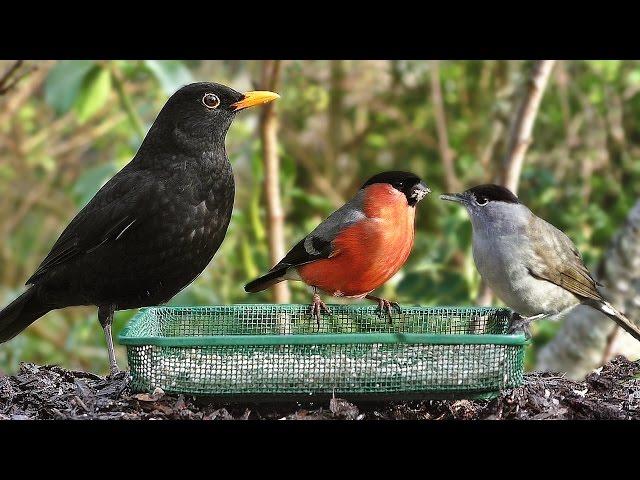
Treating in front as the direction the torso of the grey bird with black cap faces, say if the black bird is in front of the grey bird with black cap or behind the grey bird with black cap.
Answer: in front

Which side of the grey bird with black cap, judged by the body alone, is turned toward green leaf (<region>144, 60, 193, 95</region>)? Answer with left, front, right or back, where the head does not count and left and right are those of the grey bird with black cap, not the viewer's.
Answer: front

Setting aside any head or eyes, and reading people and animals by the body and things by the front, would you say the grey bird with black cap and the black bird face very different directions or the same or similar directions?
very different directions

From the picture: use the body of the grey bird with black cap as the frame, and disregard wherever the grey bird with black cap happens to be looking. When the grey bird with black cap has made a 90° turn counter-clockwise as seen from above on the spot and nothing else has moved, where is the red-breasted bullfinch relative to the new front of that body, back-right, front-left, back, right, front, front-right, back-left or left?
front-right

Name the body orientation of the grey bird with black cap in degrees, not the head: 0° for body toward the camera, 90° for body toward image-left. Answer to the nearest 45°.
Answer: approximately 90°

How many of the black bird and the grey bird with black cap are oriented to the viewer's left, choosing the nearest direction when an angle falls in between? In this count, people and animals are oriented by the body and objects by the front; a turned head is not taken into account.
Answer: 1

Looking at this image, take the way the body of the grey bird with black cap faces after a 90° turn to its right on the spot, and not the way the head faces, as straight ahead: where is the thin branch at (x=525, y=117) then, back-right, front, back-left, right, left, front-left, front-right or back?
front

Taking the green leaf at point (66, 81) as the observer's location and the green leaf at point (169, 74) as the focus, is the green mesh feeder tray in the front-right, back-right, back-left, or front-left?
front-right

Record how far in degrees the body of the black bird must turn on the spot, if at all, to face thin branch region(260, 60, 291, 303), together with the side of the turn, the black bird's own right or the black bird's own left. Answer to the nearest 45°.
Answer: approximately 90° to the black bird's own left

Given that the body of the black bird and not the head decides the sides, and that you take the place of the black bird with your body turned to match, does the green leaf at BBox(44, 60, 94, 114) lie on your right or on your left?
on your left

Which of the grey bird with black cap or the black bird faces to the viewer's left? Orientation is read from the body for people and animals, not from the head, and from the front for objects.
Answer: the grey bird with black cap

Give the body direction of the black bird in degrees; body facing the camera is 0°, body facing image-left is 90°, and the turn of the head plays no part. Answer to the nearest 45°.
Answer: approximately 270°
